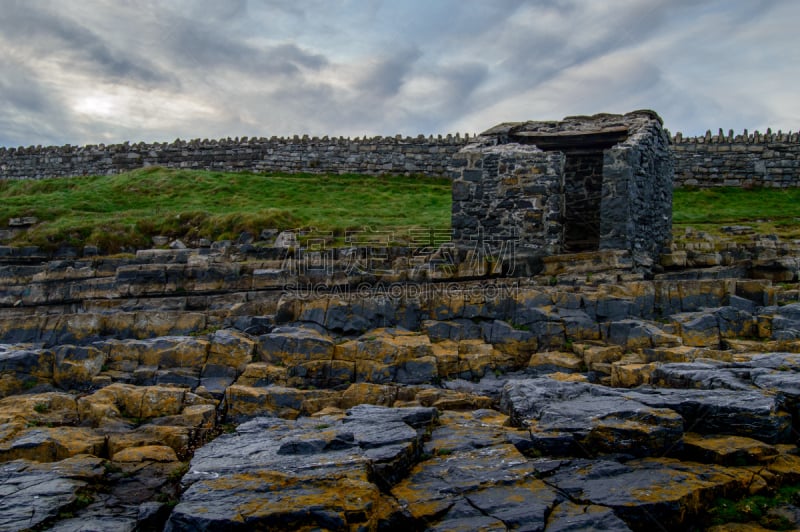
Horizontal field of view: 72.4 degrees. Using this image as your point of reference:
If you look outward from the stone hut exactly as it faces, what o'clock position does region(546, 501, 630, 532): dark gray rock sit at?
The dark gray rock is roughly at 12 o'clock from the stone hut.

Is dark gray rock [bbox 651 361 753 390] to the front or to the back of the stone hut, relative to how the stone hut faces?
to the front

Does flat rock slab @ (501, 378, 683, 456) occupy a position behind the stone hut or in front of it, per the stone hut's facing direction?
in front

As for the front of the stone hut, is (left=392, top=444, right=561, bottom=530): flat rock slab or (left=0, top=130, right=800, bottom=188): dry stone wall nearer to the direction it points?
the flat rock slab

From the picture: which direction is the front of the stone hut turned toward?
toward the camera

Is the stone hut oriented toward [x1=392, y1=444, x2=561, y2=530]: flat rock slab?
yes

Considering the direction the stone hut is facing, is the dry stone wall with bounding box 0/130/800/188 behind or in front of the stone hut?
behind

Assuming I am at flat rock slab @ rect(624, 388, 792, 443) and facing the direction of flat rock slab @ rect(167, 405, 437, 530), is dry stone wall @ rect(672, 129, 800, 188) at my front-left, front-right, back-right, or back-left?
back-right

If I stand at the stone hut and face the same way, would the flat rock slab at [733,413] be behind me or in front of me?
in front

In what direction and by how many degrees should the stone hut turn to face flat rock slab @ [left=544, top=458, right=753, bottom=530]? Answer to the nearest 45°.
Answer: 0° — it already faces it

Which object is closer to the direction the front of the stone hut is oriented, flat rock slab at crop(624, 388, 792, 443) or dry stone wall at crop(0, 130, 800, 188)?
the flat rock slab

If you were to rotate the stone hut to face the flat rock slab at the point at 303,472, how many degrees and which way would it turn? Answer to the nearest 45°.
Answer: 0° — it already faces it

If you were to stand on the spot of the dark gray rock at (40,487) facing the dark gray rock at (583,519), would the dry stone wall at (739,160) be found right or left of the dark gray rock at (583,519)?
left

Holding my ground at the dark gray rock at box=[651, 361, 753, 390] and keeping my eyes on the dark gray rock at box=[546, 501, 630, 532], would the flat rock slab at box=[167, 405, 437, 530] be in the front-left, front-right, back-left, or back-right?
front-right
